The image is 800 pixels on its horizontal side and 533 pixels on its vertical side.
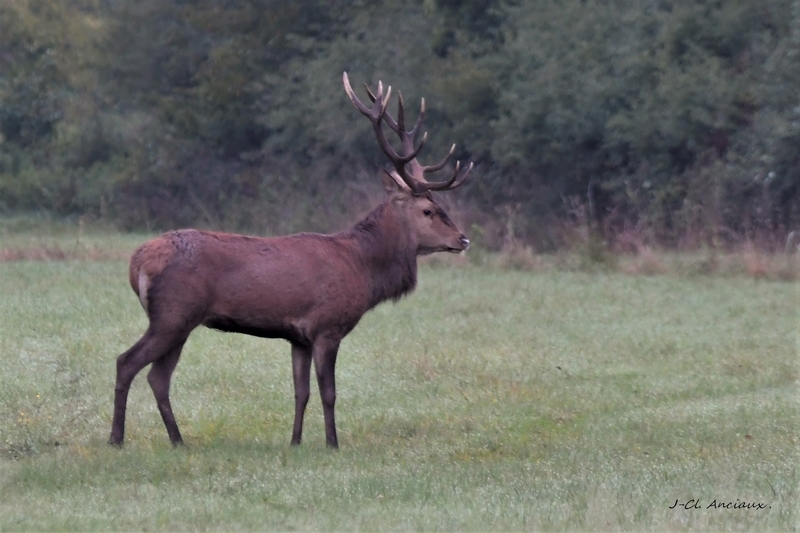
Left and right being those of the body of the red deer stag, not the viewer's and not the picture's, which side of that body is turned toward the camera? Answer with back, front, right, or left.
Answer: right
